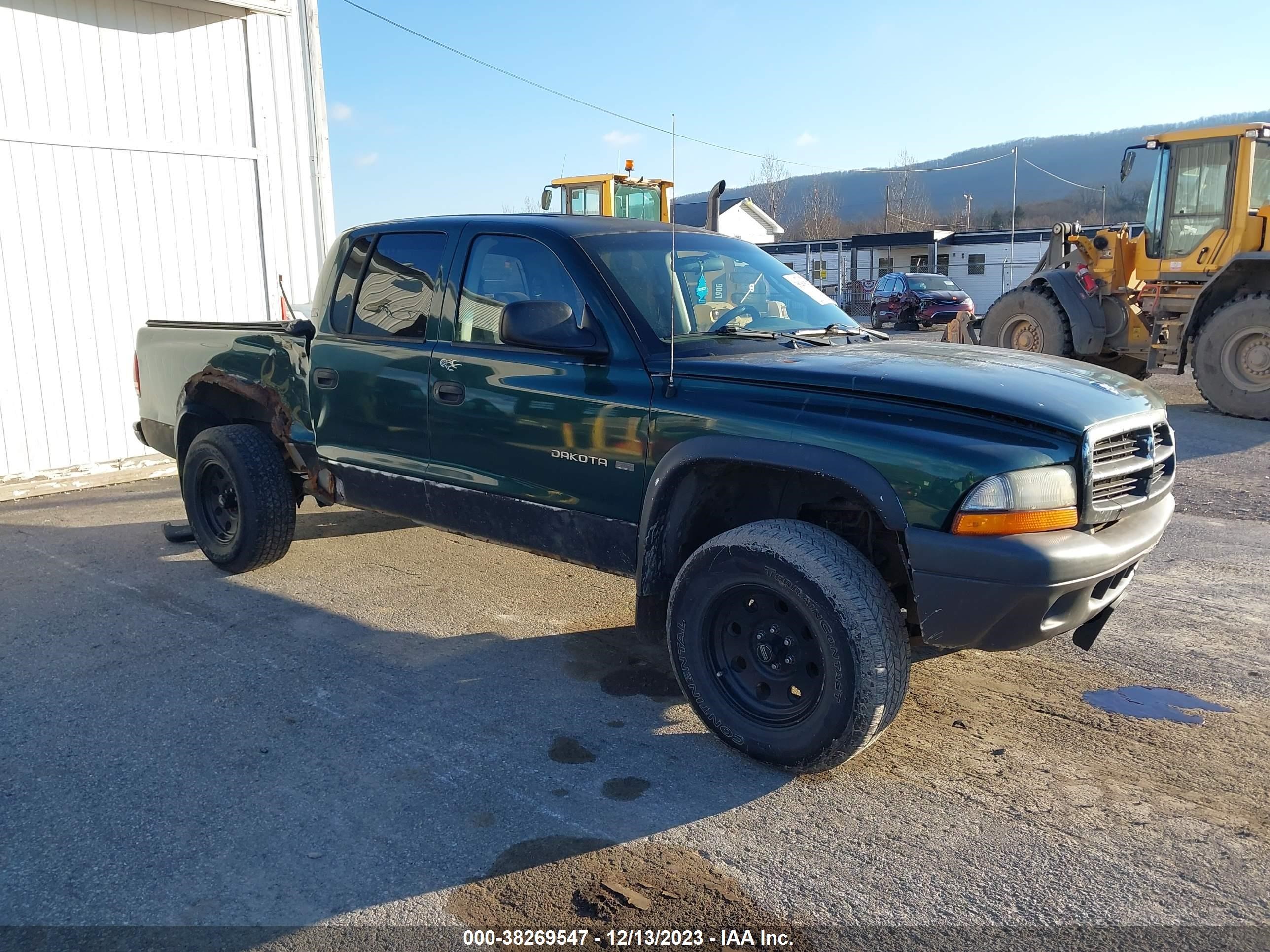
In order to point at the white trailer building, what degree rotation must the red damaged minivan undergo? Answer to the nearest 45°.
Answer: approximately 135° to its left

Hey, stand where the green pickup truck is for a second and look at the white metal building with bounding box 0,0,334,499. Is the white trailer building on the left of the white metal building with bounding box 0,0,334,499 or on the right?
right

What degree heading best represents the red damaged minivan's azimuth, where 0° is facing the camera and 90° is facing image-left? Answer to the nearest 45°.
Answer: approximately 315°

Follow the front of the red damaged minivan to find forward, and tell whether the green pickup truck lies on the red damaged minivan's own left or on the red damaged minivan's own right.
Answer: on the red damaged minivan's own right

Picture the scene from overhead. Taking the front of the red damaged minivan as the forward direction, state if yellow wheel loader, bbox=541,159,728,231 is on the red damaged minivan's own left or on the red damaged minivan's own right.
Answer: on the red damaged minivan's own right

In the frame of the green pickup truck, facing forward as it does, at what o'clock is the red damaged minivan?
The red damaged minivan is roughly at 8 o'clock from the green pickup truck.

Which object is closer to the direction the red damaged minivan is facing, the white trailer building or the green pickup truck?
the green pickup truck

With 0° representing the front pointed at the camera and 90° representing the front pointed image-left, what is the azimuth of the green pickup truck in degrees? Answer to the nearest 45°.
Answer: approximately 315°

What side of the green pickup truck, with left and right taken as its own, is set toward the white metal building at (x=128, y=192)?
back

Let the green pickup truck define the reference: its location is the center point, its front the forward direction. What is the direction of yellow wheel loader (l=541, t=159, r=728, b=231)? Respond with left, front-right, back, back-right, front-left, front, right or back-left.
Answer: back-left
